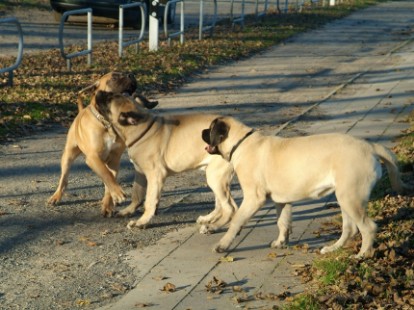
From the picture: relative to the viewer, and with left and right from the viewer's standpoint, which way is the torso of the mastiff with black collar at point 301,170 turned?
facing to the left of the viewer

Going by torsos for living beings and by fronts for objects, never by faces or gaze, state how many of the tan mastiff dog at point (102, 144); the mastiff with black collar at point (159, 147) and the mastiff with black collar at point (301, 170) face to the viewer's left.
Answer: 2

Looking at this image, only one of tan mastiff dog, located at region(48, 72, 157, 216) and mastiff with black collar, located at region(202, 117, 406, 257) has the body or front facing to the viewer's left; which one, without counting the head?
the mastiff with black collar

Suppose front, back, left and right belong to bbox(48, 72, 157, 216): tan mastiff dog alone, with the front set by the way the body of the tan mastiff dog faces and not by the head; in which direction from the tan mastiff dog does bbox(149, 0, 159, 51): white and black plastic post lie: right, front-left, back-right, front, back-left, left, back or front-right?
back-left

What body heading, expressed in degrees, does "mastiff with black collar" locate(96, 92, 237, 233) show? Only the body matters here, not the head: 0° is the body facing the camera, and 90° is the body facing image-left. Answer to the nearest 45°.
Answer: approximately 90°

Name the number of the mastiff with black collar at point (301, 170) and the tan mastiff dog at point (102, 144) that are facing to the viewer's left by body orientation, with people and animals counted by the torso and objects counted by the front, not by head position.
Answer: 1

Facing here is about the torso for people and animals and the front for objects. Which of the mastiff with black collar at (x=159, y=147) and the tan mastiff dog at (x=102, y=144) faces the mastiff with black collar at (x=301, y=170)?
the tan mastiff dog

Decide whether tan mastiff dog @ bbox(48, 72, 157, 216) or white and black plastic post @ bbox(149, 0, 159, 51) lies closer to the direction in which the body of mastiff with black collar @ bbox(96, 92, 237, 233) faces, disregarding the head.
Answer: the tan mastiff dog

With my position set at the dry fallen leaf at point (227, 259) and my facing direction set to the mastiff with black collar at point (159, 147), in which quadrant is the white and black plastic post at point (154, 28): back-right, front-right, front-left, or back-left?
front-right

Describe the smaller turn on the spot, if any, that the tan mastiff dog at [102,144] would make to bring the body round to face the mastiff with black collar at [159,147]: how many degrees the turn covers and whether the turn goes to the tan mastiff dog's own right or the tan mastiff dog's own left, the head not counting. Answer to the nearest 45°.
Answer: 0° — it already faces it

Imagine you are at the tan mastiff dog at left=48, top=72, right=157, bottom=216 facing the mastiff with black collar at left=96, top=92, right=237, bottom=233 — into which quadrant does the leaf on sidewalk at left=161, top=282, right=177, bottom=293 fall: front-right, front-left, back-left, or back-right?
front-right

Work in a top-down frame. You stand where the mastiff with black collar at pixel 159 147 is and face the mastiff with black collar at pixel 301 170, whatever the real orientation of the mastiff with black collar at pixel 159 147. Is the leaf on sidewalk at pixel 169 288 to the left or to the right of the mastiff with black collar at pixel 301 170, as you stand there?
right

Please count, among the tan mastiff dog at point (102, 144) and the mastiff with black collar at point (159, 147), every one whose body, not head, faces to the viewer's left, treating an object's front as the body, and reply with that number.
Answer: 1

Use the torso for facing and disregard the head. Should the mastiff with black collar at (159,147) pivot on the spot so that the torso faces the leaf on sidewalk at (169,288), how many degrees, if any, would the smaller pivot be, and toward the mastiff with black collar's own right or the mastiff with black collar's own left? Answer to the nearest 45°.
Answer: approximately 90° to the mastiff with black collar's own left
